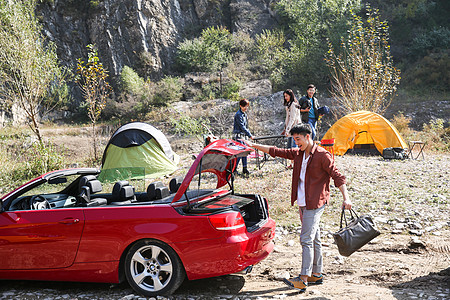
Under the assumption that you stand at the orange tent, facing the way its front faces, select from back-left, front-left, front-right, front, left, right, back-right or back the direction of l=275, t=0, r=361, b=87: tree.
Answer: back

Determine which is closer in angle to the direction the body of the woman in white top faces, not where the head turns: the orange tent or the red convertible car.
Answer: the red convertible car

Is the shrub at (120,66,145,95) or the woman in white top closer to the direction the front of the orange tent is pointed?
the woman in white top

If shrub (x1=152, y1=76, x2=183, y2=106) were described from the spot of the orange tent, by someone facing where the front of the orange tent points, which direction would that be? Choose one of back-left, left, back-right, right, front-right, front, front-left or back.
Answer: back-right

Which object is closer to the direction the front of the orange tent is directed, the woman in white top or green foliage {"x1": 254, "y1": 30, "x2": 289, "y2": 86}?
the woman in white top

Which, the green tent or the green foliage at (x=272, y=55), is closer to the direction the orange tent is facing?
the green tent
